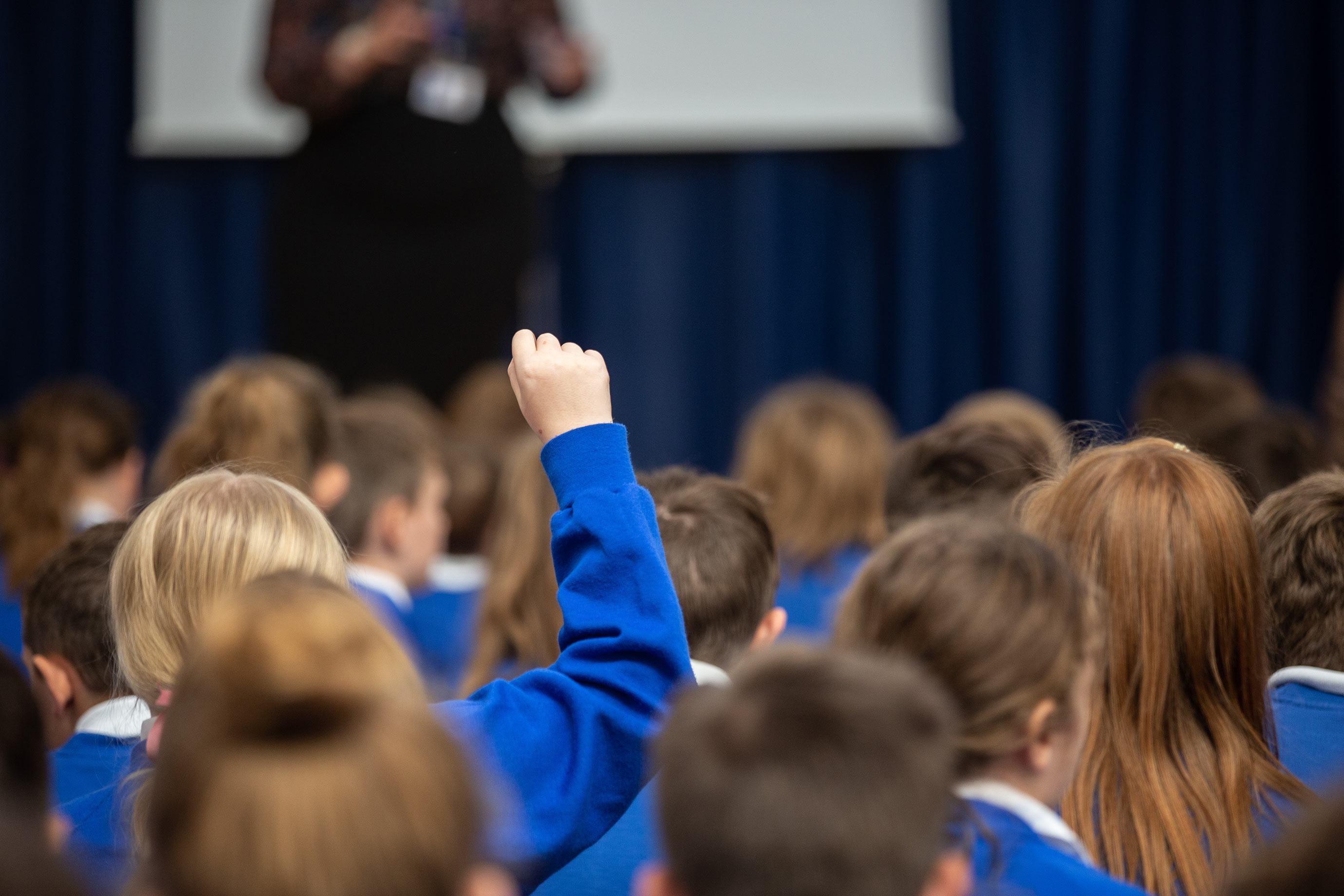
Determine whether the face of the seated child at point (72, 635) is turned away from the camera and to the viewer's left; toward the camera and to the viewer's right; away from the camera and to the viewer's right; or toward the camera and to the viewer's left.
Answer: away from the camera and to the viewer's left

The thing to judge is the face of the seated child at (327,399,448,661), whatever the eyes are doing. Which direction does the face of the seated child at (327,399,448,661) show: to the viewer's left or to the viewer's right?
to the viewer's right

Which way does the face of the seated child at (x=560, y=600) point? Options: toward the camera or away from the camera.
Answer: away from the camera

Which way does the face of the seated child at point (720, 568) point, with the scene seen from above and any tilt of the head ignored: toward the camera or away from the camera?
away from the camera

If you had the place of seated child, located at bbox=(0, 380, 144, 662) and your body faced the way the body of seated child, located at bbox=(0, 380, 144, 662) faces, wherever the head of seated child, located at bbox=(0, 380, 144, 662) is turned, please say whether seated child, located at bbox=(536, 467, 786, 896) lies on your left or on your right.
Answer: on your right

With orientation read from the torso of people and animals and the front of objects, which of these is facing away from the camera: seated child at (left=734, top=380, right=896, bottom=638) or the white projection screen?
the seated child

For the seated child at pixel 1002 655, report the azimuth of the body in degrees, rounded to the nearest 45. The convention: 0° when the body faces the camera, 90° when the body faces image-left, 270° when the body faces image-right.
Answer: approximately 225°

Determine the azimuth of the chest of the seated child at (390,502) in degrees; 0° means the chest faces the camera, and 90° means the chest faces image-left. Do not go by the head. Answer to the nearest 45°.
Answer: approximately 225°

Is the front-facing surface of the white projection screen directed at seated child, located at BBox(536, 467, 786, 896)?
yes

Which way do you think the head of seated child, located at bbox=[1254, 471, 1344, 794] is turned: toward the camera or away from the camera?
away from the camera

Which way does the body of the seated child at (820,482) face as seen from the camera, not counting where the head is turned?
away from the camera

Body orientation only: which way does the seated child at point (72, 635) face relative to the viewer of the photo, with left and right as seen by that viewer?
facing away from the viewer and to the left of the viewer

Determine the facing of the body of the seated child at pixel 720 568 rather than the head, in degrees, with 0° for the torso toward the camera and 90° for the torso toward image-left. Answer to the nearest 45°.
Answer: approximately 180°
